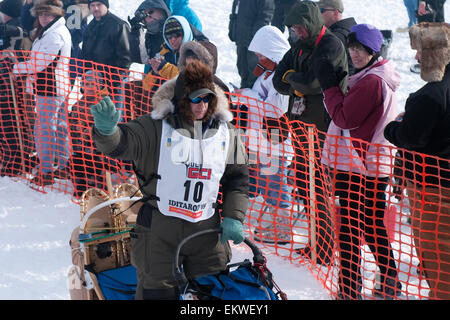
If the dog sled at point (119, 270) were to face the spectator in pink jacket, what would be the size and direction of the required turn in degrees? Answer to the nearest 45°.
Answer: approximately 90° to its left

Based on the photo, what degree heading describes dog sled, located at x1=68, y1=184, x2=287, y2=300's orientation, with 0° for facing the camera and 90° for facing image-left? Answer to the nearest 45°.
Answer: approximately 315°

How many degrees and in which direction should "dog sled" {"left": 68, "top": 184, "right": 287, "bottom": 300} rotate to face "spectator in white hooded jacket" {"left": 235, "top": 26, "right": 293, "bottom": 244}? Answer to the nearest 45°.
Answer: approximately 90° to its left

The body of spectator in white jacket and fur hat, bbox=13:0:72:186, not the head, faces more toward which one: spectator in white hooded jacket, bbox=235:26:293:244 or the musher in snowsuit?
the musher in snowsuit

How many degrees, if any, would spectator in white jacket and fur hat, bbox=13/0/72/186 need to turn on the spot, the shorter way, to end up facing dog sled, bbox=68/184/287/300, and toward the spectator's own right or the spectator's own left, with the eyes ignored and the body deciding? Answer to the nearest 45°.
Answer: approximately 45° to the spectator's own left

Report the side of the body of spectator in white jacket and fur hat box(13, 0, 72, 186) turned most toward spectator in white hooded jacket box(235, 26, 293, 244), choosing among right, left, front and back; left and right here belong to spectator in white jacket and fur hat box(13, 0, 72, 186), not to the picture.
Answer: left

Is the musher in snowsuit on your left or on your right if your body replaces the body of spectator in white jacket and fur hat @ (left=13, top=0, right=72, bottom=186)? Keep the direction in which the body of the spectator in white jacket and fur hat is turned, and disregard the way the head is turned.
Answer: on your left
